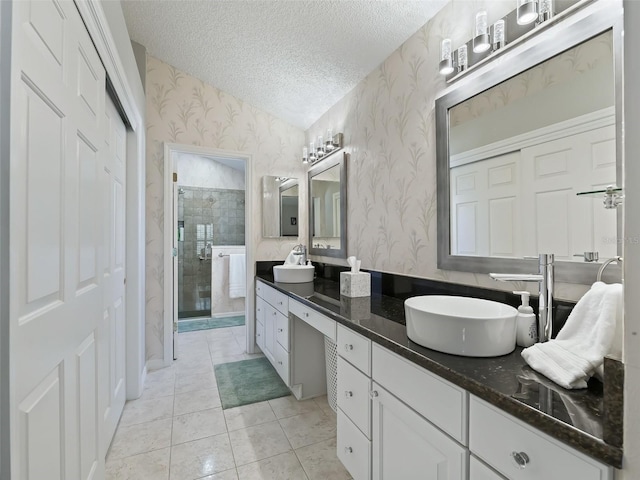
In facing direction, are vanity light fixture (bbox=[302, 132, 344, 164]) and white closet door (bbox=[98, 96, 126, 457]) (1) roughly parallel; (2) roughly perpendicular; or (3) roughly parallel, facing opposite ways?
roughly parallel, facing opposite ways

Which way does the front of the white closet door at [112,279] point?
to the viewer's right

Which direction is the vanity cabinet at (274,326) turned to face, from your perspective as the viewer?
facing to the left of the viewer

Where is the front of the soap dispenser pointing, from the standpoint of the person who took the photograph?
facing to the left of the viewer

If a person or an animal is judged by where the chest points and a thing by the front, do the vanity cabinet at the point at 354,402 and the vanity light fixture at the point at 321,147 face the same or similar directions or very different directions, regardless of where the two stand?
same or similar directions

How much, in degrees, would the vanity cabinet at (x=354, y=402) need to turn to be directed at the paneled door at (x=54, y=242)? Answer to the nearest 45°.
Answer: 0° — it already faces it

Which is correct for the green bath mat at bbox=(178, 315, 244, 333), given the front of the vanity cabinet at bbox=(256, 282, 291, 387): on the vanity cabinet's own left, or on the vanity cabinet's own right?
on the vanity cabinet's own right
